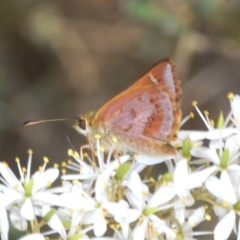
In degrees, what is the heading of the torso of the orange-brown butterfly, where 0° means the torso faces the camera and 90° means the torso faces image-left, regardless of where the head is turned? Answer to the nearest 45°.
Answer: approximately 90°
